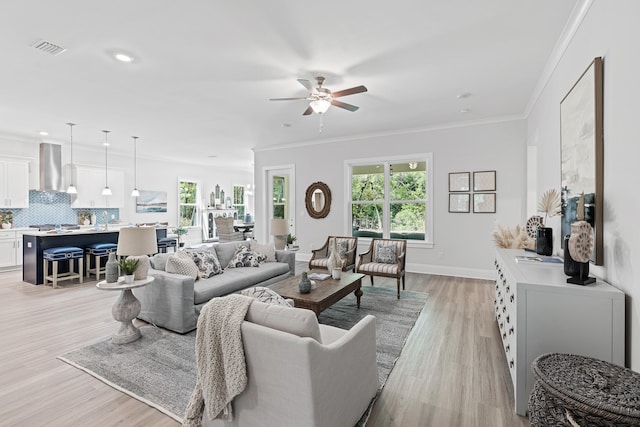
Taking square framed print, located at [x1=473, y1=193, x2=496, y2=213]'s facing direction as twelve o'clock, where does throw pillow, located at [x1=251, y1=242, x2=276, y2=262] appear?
The throw pillow is roughly at 2 o'clock from the square framed print.

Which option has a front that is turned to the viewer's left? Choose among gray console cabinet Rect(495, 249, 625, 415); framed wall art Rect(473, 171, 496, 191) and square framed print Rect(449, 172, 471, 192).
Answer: the gray console cabinet

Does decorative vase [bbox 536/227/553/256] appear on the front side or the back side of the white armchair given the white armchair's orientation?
on the front side

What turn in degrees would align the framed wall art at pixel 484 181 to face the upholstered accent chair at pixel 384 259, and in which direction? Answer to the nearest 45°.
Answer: approximately 45° to its right

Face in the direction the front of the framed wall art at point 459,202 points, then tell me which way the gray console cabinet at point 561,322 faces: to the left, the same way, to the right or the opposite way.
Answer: to the right

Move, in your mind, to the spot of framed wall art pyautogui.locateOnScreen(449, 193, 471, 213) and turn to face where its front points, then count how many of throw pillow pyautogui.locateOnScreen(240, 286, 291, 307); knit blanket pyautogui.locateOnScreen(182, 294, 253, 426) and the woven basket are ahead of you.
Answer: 3

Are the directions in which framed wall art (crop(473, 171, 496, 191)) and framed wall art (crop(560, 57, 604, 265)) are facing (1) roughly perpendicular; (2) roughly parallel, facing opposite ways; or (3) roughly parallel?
roughly perpendicular

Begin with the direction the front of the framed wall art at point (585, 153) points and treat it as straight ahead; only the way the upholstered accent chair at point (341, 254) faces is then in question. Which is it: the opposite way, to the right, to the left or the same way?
to the left

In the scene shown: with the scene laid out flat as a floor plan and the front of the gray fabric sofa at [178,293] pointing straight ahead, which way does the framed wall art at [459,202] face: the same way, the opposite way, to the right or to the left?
to the right

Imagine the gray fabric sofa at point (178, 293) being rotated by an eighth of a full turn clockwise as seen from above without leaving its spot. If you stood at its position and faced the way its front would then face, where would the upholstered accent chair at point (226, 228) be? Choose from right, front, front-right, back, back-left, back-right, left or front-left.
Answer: back

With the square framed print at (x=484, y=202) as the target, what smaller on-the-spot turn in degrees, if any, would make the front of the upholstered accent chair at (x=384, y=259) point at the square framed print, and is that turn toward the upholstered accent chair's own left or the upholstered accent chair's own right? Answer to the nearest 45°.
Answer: approximately 180°

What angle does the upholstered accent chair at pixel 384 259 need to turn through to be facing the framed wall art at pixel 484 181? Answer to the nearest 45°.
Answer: approximately 180°

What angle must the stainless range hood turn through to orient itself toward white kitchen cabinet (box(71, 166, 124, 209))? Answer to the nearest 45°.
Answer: approximately 90° to its left
